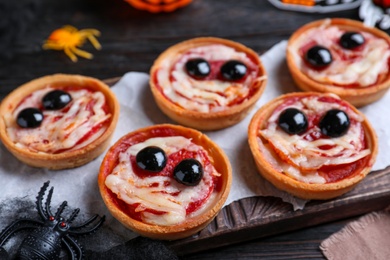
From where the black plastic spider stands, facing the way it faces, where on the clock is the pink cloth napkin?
The pink cloth napkin is roughly at 2 o'clock from the black plastic spider.

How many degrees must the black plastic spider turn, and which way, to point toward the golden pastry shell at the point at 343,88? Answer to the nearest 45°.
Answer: approximately 45° to its right

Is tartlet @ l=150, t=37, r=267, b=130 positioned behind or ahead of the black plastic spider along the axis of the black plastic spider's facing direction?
ahead

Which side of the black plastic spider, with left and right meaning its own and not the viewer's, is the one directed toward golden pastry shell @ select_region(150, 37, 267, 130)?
front

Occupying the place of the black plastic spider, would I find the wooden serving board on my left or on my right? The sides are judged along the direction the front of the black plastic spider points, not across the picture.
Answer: on my right

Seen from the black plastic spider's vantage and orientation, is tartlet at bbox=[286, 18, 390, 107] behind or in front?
in front

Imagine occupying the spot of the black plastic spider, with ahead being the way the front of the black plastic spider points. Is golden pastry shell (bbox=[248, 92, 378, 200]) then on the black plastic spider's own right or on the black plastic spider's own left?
on the black plastic spider's own right

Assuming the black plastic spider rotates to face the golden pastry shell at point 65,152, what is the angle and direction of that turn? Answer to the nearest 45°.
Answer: approximately 45° to its left

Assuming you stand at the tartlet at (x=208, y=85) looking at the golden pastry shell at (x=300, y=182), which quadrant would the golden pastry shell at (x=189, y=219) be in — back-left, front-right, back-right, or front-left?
front-right

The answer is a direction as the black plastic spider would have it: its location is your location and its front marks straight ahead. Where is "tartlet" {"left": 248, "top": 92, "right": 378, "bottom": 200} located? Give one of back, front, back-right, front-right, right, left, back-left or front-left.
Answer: front-right

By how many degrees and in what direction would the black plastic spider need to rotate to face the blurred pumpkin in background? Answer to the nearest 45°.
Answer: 0° — it already faces it

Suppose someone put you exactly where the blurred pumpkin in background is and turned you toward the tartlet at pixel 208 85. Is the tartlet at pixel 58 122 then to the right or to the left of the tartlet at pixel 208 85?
right

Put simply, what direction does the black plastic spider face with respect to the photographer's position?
facing away from the viewer and to the right of the viewer
